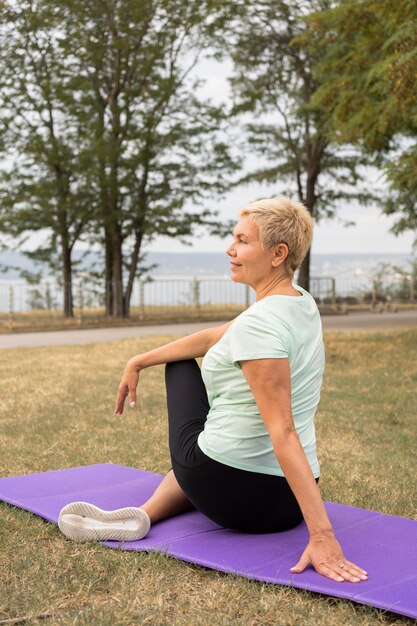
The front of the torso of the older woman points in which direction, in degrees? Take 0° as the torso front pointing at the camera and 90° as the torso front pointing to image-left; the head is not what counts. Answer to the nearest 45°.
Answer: approximately 90°

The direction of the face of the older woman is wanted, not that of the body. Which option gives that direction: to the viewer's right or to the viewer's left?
to the viewer's left

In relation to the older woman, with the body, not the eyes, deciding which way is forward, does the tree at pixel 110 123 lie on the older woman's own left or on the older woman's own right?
on the older woman's own right

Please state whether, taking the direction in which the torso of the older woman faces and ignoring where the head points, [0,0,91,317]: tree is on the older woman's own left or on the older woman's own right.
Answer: on the older woman's own right

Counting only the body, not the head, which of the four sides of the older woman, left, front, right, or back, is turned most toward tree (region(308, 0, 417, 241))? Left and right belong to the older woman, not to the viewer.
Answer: right

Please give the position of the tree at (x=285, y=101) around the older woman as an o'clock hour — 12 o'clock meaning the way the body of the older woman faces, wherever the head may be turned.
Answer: The tree is roughly at 3 o'clock from the older woman.
